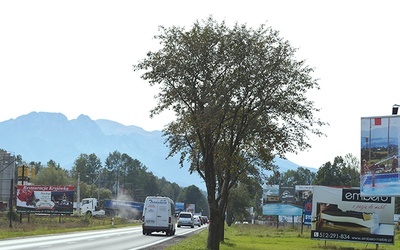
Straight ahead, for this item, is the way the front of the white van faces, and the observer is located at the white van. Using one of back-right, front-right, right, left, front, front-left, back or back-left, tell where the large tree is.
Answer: back

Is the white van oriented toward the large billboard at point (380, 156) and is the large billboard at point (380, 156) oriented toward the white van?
no

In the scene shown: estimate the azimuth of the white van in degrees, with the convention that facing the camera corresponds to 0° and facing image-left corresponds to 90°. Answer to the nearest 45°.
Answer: approximately 180°

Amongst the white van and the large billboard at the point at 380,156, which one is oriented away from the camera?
the white van

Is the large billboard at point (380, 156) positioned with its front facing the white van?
no

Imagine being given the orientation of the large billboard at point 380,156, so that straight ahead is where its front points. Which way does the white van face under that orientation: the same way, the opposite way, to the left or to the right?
the opposite way

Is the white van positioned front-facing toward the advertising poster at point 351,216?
no

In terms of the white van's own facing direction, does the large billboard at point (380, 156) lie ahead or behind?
behind

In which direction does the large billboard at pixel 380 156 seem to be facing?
toward the camera
